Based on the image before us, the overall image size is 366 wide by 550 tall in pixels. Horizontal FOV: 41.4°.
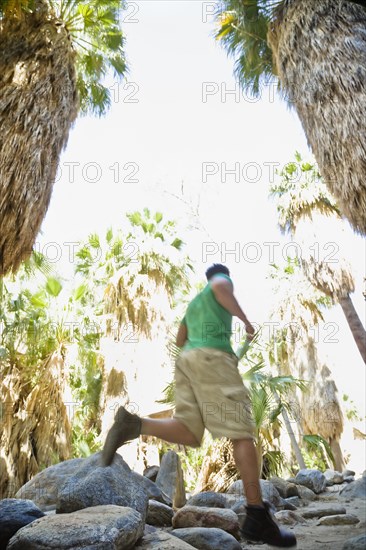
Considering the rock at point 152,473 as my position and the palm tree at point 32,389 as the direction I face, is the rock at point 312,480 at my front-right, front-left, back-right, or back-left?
back-right

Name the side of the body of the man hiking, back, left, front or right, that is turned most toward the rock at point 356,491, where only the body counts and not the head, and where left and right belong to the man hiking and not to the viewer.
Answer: front

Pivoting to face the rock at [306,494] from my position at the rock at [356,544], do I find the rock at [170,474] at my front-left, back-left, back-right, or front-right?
front-left

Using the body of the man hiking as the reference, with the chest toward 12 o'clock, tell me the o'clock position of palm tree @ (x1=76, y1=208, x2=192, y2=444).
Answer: The palm tree is roughly at 10 o'clock from the man hiking.

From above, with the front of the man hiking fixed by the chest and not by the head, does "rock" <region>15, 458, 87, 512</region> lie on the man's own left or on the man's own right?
on the man's own left

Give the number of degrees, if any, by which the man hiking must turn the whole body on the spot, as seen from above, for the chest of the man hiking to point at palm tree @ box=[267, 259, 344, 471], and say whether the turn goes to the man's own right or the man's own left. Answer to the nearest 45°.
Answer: approximately 45° to the man's own left

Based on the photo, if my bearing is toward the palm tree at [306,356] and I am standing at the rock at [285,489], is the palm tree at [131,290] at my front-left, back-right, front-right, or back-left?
front-left

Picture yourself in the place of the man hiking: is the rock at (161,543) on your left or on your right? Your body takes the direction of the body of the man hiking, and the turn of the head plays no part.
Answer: on your left

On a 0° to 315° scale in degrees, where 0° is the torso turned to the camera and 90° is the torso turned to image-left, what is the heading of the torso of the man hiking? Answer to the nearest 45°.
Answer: approximately 225°

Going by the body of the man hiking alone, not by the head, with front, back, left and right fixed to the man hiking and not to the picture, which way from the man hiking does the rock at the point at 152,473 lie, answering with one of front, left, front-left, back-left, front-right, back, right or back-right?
front-left

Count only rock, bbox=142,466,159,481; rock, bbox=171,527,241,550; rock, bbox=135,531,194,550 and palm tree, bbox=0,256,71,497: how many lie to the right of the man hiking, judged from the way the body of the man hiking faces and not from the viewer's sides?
0

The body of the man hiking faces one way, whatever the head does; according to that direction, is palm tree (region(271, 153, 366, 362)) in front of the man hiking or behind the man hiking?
in front

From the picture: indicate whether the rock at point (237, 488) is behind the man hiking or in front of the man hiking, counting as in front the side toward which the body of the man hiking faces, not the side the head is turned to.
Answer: in front

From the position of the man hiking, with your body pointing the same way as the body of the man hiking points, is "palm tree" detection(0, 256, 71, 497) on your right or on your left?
on your left
